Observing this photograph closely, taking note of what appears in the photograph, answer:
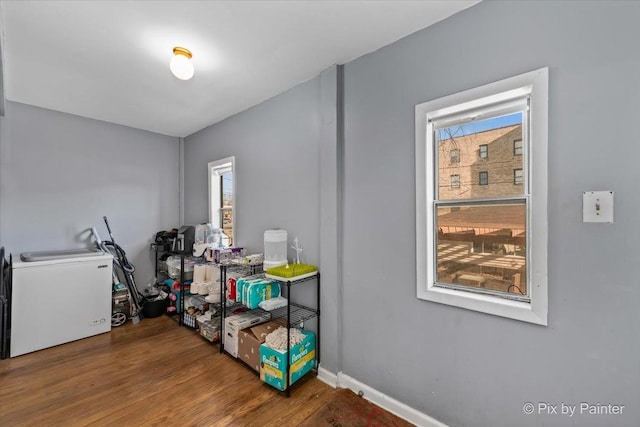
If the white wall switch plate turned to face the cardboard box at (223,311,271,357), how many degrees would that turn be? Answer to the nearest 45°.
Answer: approximately 90° to its right

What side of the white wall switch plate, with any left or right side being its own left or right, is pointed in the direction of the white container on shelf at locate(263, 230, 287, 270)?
right

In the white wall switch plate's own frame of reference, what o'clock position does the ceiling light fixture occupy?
The ceiling light fixture is roughly at 2 o'clock from the white wall switch plate.

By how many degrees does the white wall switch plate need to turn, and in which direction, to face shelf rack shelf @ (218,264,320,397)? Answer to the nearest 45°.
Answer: approximately 90° to its right

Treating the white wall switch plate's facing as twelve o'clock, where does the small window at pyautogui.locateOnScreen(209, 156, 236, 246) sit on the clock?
The small window is roughly at 3 o'clock from the white wall switch plate.

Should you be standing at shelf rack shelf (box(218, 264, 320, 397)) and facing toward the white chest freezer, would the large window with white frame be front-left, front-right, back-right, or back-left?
back-left
